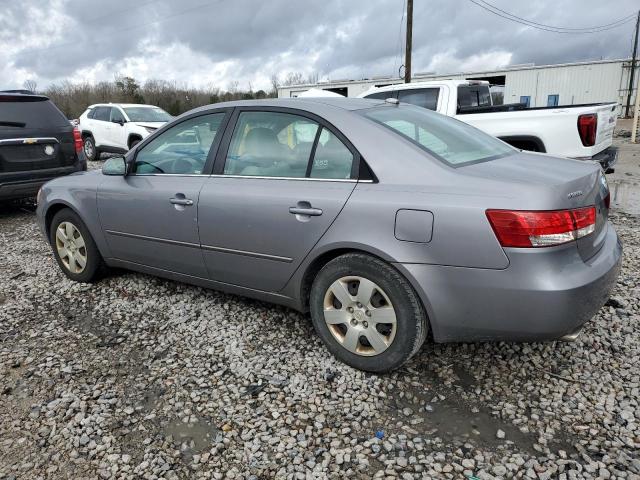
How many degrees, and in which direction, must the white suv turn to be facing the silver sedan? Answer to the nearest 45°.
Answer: approximately 45° to its right

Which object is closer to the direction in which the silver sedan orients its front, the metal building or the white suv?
the white suv

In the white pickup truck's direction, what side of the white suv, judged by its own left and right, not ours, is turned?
front

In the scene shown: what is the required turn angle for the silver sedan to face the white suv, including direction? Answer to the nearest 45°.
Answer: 0° — it already faces it

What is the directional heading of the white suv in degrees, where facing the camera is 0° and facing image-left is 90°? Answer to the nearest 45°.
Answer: approximately 315°

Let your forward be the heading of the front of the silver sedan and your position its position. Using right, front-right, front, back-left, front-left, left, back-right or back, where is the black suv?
front

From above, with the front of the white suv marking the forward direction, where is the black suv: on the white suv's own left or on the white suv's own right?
on the white suv's own right

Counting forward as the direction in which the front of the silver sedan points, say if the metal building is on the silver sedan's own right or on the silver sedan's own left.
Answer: on the silver sedan's own right

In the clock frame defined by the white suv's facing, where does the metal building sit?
The metal building is roughly at 10 o'clock from the white suv.

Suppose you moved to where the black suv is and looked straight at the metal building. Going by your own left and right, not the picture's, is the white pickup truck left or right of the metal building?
right

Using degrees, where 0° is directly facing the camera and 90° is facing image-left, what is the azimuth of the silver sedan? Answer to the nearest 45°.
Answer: approximately 135°

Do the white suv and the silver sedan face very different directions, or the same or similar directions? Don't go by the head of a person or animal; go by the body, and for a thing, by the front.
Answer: very different directions

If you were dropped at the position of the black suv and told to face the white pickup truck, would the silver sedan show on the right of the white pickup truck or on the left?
right

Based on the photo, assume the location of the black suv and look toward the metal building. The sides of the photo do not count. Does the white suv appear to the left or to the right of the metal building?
left
